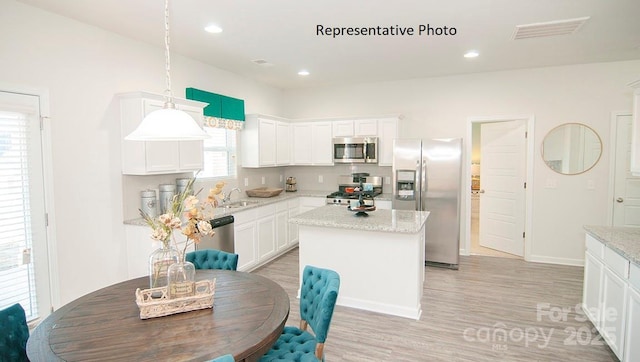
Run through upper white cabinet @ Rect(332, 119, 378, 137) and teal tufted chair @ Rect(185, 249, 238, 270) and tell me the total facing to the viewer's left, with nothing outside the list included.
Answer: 0

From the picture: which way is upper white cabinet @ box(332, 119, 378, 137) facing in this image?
toward the camera

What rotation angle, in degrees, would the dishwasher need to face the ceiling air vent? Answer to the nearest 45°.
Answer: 0° — it already faces it

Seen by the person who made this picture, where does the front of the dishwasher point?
facing the viewer and to the right of the viewer

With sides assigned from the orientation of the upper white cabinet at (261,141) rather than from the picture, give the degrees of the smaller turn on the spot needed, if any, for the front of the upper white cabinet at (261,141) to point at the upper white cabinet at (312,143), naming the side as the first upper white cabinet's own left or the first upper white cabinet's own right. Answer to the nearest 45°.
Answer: approximately 90° to the first upper white cabinet's own left

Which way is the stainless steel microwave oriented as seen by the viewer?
toward the camera

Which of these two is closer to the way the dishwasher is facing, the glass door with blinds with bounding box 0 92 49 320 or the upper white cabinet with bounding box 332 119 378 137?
the upper white cabinet

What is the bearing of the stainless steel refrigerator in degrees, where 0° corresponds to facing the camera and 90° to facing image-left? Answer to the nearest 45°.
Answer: approximately 0°

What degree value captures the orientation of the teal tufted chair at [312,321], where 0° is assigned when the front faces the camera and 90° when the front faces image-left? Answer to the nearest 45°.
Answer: approximately 45°

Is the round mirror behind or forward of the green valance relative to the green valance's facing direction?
forward

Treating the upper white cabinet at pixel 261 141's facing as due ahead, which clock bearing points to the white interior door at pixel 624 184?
The white interior door is roughly at 11 o'clock from the upper white cabinet.

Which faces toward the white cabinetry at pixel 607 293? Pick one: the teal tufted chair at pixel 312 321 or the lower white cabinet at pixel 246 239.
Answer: the lower white cabinet

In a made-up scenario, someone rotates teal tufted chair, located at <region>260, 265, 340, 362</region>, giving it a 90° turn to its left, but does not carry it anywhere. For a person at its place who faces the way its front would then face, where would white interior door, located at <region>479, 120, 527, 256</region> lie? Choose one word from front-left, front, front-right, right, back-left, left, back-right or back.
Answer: left

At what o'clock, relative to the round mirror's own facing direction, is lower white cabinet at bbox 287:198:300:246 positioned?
The lower white cabinet is roughly at 2 o'clock from the round mirror.

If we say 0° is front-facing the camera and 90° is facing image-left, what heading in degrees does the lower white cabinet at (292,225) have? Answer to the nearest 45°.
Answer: approximately 315°

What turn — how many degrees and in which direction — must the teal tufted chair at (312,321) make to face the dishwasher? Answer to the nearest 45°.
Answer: approximately 90° to its right

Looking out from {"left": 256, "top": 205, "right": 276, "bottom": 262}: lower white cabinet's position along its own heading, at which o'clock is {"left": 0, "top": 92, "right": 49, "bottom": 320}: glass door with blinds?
The glass door with blinds is roughly at 3 o'clock from the lower white cabinet.

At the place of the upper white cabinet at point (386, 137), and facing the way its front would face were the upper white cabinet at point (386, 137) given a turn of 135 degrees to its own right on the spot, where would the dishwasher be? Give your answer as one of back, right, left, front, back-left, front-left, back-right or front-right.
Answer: left
